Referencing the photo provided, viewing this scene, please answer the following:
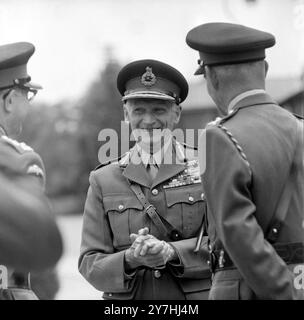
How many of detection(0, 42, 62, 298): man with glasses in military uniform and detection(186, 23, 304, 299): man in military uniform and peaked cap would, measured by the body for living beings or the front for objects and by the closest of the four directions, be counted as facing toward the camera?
0

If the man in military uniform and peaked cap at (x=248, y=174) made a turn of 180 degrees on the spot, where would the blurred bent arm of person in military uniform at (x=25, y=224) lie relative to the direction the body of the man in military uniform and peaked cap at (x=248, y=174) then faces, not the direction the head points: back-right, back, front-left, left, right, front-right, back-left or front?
back-right

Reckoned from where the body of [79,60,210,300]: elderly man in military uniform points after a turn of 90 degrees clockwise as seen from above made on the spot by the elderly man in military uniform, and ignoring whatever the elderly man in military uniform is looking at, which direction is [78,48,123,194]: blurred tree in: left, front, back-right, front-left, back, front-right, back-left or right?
right

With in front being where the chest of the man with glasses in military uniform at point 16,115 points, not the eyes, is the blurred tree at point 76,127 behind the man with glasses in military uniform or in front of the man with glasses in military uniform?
in front

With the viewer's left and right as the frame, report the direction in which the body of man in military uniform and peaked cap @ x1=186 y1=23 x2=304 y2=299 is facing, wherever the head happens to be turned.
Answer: facing away from the viewer and to the left of the viewer

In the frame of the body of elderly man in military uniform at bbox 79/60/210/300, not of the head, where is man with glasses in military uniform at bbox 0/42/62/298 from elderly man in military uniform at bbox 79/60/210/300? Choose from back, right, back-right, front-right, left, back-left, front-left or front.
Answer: right

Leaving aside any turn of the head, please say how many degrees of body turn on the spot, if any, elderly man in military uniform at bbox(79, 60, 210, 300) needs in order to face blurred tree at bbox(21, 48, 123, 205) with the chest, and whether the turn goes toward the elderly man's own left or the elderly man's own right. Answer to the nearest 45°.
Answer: approximately 180°

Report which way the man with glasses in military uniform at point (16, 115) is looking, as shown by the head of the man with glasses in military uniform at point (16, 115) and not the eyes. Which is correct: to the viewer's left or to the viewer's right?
to the viewer's right

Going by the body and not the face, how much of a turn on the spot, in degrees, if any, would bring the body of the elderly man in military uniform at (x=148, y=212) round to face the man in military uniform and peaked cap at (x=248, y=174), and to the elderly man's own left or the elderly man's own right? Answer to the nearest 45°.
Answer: approximately 45° to the elderly man's own left

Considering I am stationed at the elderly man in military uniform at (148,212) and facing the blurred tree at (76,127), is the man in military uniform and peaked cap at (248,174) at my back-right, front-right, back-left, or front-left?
back-right

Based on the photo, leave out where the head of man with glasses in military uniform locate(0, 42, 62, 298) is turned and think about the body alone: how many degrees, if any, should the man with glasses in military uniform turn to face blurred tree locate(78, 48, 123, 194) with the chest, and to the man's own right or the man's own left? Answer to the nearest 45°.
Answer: approximately 45° to the man's own left

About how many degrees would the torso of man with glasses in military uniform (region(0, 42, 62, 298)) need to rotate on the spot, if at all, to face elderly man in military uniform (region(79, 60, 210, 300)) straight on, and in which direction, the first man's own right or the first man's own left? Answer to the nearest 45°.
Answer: approximately 45° to the first man's own right

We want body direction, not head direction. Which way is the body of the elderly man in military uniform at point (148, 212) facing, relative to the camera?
toward the camera

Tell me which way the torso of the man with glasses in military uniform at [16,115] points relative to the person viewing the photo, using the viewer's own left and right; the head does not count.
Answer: facing away from the viewer and to the right of the viewer

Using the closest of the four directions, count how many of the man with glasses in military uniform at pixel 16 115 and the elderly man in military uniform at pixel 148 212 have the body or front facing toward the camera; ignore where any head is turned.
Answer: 1
